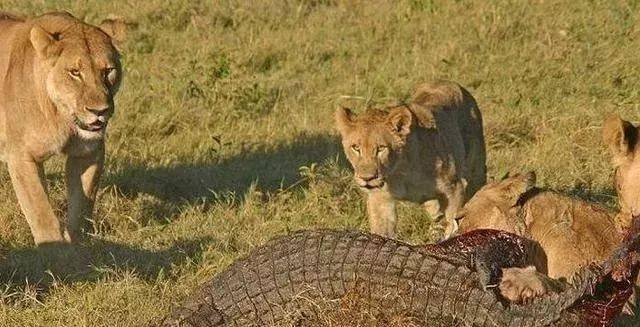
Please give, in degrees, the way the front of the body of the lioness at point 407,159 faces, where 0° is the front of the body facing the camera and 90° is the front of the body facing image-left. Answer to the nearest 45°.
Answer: approximately 45°

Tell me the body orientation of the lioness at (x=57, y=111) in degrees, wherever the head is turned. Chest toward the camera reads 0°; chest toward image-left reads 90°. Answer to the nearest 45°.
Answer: approximately 315°

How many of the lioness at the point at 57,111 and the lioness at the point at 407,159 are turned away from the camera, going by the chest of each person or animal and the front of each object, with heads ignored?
0

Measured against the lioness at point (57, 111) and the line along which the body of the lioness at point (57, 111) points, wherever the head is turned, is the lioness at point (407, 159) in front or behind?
in front

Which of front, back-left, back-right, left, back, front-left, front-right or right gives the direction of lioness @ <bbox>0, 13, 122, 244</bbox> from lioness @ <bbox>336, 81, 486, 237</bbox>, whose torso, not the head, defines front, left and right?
front-right
